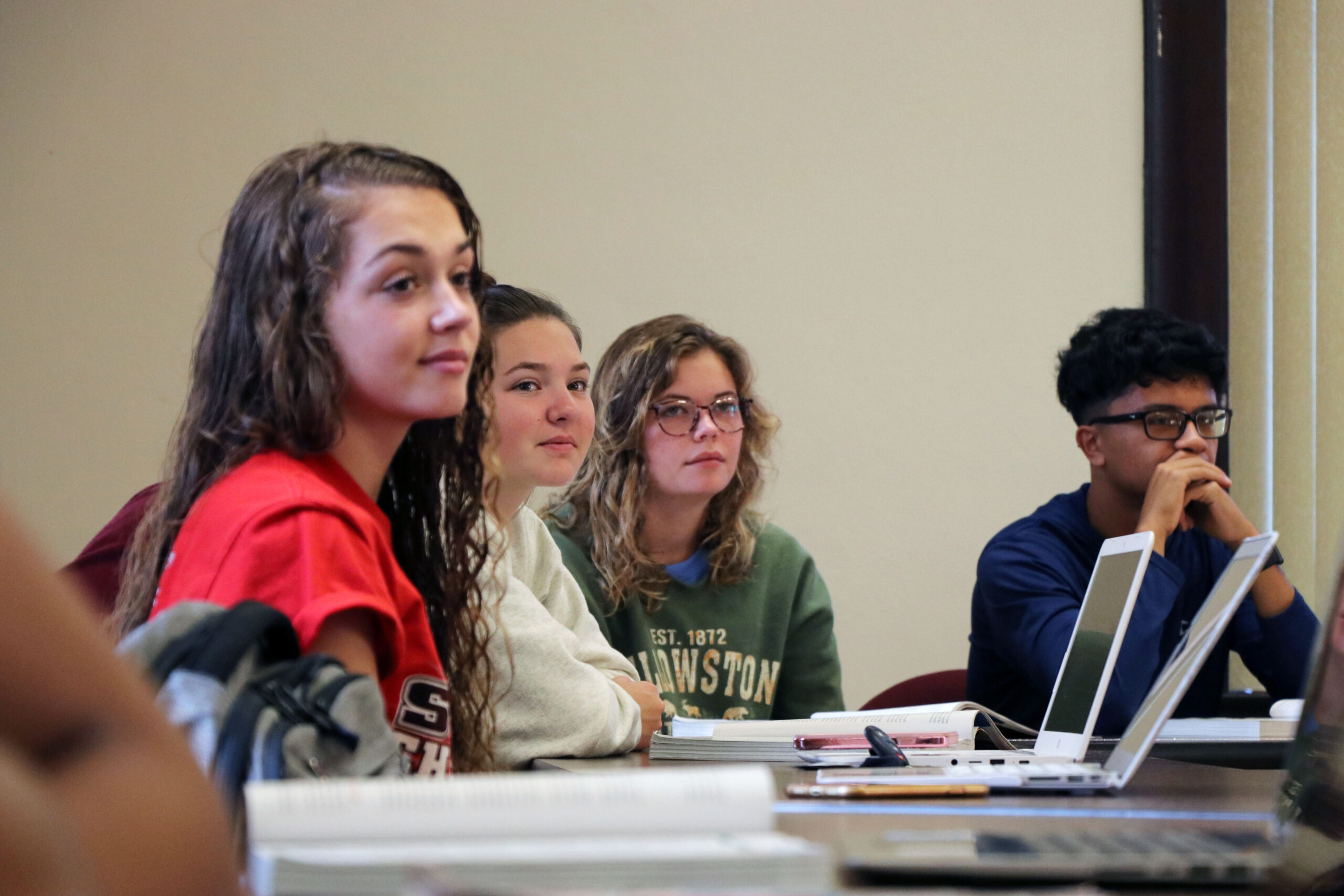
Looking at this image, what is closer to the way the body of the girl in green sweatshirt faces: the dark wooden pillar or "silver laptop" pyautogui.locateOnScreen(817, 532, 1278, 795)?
the silver laptop

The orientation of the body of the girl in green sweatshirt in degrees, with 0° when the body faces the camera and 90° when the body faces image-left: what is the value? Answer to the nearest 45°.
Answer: approximately 0°
